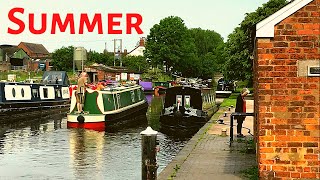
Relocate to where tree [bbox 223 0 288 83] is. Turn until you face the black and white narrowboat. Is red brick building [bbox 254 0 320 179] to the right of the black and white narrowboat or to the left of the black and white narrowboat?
left

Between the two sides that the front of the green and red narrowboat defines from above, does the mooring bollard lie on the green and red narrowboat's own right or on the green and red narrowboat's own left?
on the green and red narrowboat's own right

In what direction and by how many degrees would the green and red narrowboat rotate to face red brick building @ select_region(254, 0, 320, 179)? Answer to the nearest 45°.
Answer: approximately 135° to its right

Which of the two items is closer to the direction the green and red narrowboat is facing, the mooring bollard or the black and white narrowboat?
the black and white narrowboat

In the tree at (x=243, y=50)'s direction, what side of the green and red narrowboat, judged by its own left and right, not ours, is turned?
front

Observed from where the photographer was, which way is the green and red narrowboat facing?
facing away from the viewer and to the right of the viewer

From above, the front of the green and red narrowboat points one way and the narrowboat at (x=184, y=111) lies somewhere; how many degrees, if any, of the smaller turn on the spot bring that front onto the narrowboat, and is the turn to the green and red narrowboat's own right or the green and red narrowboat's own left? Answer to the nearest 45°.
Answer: approximately 45° to the green and red narrowboat's own right

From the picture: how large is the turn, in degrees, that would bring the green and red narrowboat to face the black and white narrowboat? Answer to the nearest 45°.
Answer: approximately 90° to its left
